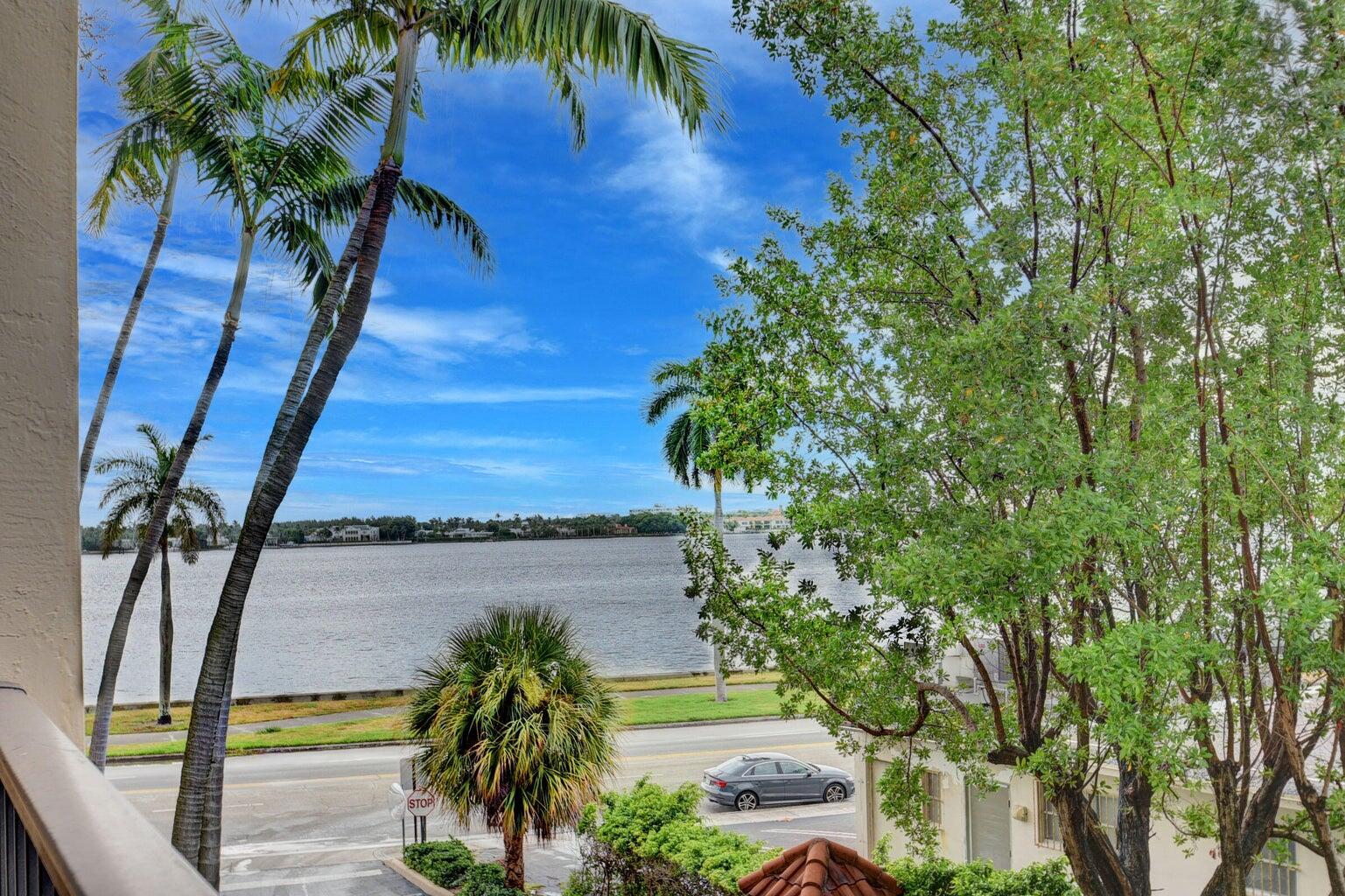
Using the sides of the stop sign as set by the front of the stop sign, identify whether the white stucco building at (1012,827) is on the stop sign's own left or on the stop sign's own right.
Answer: on the stop sign's own left

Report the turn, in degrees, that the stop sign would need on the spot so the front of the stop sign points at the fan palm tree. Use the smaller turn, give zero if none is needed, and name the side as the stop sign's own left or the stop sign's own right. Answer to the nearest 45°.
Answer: approximately 45° to the stop sign's own left

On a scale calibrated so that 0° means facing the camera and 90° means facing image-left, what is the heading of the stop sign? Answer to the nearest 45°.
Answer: approximately 0°

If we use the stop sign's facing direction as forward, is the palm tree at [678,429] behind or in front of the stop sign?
behind
